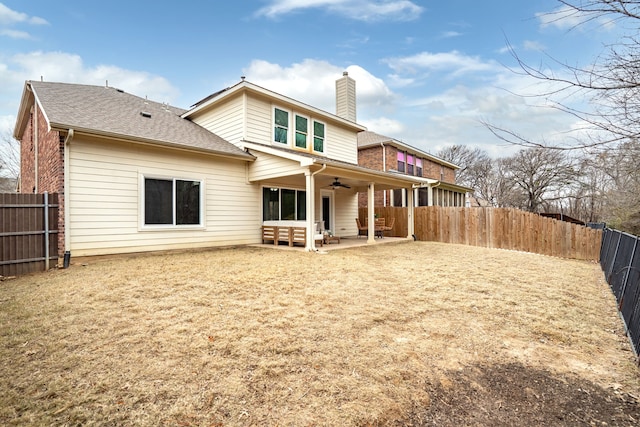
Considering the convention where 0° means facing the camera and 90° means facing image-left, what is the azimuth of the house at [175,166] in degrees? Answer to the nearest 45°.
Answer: approximately 135°

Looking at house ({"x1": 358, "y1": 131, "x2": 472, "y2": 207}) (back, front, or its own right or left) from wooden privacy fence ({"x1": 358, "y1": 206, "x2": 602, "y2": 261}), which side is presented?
back

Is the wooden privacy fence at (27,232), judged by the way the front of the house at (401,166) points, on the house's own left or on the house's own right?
on the house's own left

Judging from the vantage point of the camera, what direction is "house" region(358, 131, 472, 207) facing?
facing away from the viewer and to the left of the viewer

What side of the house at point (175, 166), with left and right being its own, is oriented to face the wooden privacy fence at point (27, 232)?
left

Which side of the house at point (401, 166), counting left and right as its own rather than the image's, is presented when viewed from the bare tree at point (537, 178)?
right

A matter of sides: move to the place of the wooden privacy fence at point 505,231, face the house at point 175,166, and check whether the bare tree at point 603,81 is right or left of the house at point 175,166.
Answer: left
